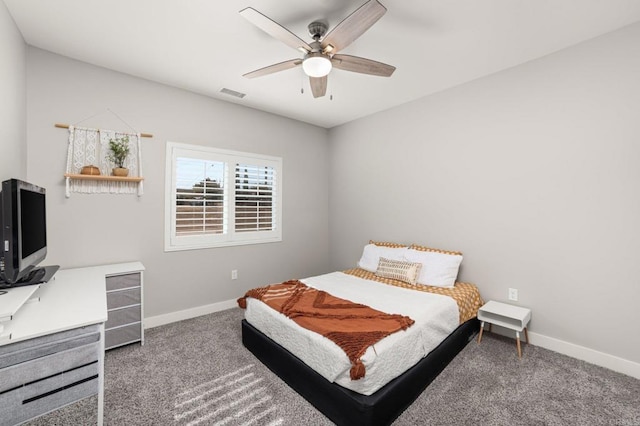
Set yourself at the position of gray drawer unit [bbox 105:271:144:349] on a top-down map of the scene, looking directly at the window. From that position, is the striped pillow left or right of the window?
right

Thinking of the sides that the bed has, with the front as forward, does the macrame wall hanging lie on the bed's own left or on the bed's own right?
on the bed's own right

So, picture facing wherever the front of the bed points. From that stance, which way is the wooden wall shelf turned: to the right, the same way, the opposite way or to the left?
to the left

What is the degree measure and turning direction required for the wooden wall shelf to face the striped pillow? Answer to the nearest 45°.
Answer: approximately 45° to its left

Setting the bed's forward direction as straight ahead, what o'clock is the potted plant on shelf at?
The potted plant on shelf is roughly at 2 o'clock from the bed.

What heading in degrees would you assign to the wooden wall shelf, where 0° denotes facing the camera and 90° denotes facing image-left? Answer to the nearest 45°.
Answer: approximately 0°

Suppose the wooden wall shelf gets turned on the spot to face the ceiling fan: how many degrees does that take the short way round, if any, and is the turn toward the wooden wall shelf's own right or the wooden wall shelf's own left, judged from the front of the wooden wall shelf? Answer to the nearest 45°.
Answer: approximately 45° to the wooden wall shelf's own left

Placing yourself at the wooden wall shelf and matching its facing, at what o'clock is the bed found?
The bed is roughly at 11 o'clock from the wooden wall shelf.

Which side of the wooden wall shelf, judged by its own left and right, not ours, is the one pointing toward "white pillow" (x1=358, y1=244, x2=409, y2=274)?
left
